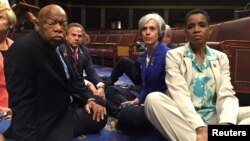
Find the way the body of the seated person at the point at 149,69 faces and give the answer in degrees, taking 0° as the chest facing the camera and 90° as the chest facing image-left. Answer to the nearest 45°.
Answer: approximately 45°

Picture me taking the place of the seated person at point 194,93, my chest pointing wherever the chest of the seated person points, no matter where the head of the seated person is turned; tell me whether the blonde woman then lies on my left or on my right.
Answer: on my right

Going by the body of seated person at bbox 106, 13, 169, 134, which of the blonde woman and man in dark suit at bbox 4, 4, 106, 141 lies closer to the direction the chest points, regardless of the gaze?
the man in dark suit

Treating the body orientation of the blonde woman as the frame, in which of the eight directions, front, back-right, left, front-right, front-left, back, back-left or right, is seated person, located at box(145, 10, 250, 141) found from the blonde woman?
left

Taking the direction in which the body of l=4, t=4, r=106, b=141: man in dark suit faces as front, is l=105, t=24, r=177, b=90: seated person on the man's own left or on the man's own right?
on the man's own left

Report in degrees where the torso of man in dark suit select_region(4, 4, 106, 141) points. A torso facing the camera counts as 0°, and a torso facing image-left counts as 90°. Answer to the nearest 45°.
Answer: approximately 315°

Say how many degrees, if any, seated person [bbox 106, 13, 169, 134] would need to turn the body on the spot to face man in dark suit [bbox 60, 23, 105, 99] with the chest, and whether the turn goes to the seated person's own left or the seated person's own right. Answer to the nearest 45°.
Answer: approximately 90° to the seated person's own right

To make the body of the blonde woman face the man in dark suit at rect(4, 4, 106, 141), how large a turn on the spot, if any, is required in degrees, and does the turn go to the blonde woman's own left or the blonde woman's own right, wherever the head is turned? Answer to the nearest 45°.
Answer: approximately 45° to the blonde woman's own left
